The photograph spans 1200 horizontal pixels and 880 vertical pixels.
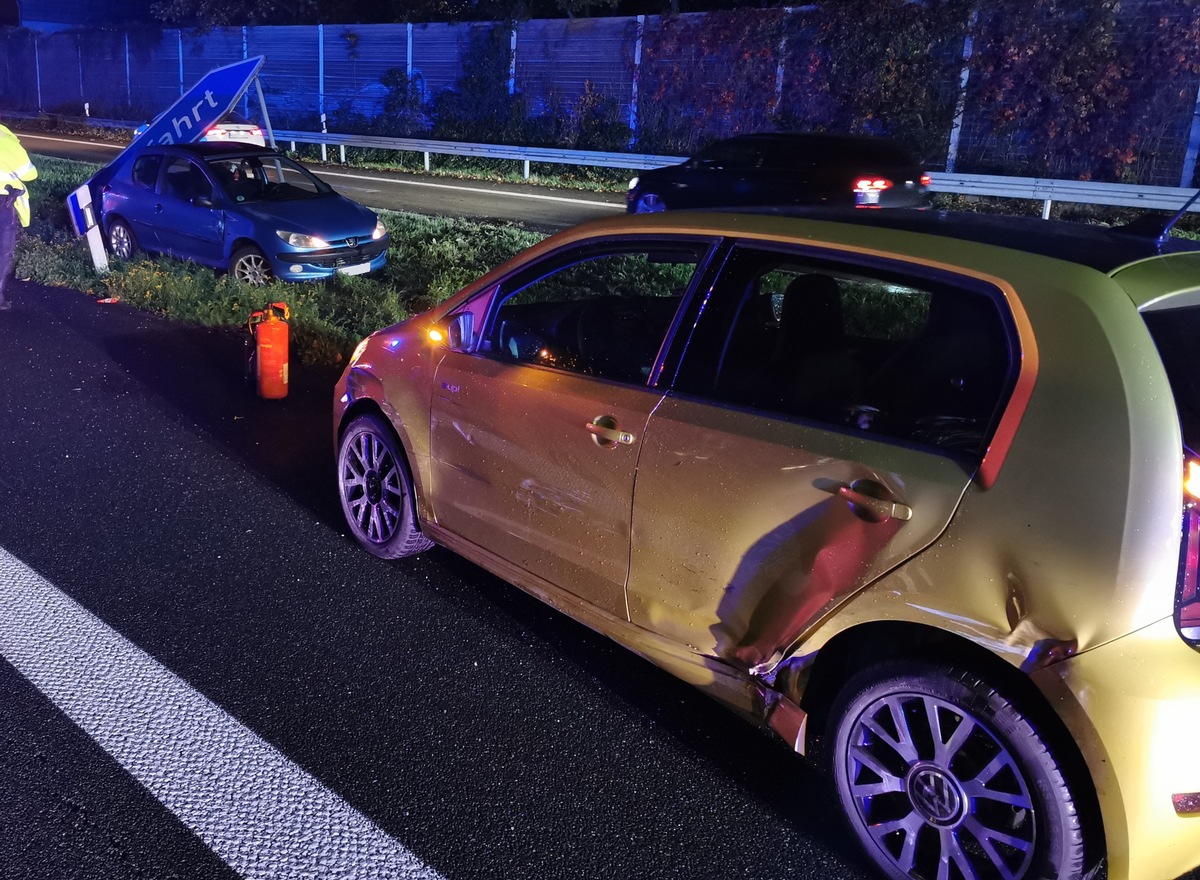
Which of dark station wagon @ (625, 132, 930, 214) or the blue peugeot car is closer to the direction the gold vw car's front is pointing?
the blue peugeot car

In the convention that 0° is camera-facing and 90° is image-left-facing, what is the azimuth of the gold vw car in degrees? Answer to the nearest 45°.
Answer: approximately 135°

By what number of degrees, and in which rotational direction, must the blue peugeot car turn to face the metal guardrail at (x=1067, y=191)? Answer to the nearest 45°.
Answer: approximately 45° to its left

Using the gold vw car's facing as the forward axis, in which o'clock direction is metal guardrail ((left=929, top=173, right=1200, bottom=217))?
The metal guardrail is roughly at 2 o'clock from the gold vw car.

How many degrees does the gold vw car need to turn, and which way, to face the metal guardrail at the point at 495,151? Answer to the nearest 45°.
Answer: approximately 45° to its right

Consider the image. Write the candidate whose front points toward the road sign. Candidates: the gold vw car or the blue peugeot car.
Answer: the gold vw car

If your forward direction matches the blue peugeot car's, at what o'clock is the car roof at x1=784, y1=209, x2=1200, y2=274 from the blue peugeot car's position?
The car roof is roughly at 1 o'clock from the blue peugeot car.

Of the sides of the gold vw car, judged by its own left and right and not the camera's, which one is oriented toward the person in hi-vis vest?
front

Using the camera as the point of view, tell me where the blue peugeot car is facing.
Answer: facing the viewer and to the right of the viewer

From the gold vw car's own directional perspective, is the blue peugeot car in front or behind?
in front

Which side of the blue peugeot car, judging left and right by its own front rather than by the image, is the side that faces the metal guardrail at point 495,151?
left

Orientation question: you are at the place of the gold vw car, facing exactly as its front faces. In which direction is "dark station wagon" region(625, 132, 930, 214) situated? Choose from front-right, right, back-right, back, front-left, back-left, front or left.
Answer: front-right
